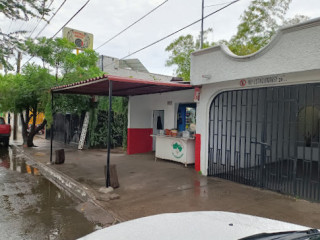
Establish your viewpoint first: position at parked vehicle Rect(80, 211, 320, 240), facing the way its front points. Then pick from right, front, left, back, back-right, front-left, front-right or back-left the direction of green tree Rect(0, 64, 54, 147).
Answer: front

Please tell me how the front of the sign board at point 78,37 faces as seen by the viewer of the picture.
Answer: facing the viewer

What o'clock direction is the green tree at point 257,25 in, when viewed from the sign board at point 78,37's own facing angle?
The green tree is roughly at 10 o'clock from the sign board.

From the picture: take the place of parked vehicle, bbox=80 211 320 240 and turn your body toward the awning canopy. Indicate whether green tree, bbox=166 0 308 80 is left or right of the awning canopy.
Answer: right

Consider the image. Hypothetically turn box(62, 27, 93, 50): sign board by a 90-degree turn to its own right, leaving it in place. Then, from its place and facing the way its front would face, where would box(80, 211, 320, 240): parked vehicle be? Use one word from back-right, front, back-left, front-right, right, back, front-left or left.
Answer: left

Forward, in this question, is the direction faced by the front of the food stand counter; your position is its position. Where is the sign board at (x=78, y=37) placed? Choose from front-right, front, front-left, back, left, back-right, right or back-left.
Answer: right

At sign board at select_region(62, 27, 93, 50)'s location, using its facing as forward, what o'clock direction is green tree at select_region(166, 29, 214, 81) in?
The green tree is roughly at 9 o'clock from the sign board.

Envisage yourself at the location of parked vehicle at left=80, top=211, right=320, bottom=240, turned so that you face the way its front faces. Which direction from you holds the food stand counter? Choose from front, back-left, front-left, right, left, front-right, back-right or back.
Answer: front-right

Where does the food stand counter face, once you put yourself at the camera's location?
facing the viewer and to the left of the viewer

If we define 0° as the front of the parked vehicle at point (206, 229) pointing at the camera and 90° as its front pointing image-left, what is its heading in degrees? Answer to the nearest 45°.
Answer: approximately 135°

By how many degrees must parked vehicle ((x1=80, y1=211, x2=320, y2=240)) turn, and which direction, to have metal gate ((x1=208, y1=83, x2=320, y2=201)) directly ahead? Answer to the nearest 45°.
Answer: approximately 45° to its right

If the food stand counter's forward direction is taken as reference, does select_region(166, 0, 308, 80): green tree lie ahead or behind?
behind

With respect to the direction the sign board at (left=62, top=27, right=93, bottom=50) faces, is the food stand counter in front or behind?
in front
